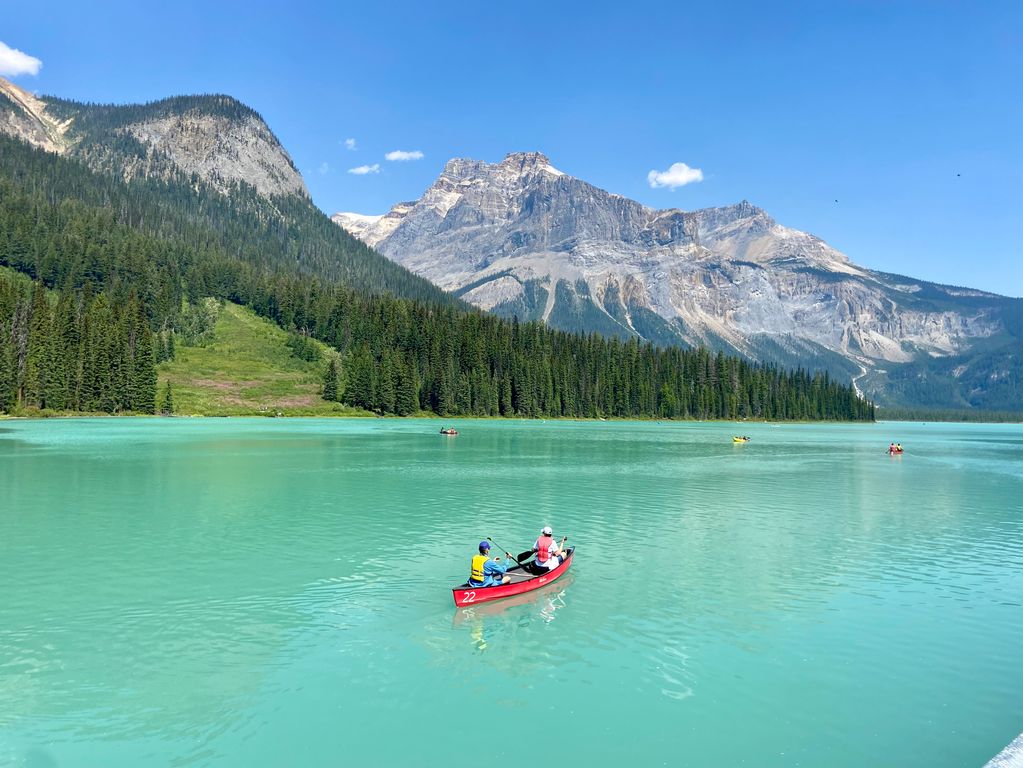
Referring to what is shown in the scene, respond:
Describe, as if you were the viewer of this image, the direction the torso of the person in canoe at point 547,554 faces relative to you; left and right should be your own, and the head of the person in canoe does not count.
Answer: facing away from the viewer and to the right of the viewer

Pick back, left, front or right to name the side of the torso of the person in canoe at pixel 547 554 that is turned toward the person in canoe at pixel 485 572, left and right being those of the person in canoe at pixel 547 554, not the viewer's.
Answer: back

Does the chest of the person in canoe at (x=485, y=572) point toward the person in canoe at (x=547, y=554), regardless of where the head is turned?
yes

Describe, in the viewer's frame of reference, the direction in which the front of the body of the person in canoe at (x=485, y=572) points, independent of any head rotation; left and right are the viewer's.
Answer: facing away from the viewer and to the right of the viewer
